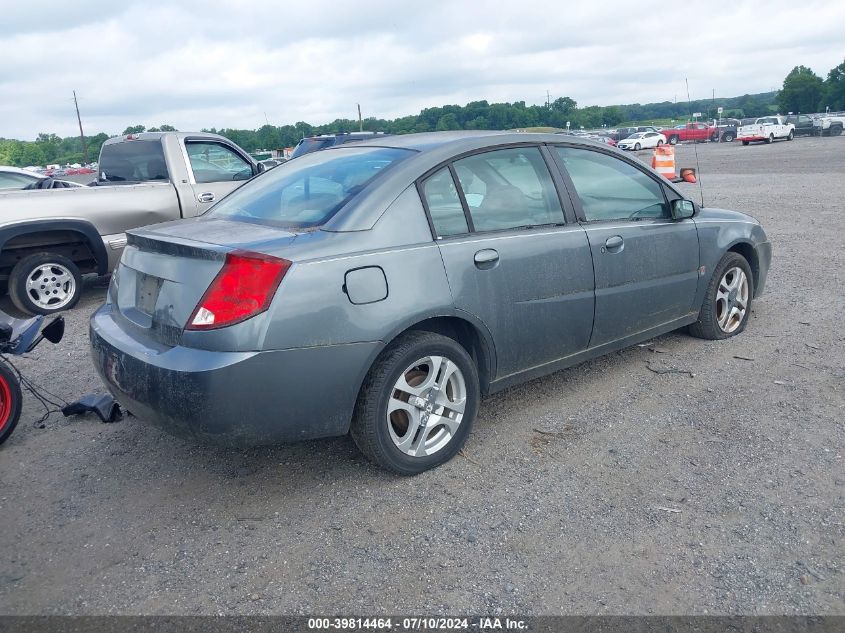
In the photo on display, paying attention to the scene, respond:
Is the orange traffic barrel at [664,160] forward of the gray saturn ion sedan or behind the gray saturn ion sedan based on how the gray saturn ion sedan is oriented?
forward

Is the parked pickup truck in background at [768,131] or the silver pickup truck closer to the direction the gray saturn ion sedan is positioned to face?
the parked pickup truck in background

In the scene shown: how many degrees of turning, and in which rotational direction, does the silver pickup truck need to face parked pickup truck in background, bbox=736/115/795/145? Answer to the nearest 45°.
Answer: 0° — it already faces it

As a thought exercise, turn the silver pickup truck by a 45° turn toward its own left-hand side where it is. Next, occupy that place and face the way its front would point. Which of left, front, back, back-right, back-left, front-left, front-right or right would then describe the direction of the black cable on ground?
back

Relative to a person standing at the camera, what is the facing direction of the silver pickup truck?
facing away from the viewer and to the right of the viewer

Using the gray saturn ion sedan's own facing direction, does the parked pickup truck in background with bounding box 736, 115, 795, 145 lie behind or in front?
in front

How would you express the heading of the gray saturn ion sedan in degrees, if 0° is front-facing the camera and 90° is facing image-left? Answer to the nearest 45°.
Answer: approximately 225°

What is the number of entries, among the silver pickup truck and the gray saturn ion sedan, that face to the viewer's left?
0

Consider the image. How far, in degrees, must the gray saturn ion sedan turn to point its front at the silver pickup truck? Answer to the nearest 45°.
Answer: approximately 90° to its left
